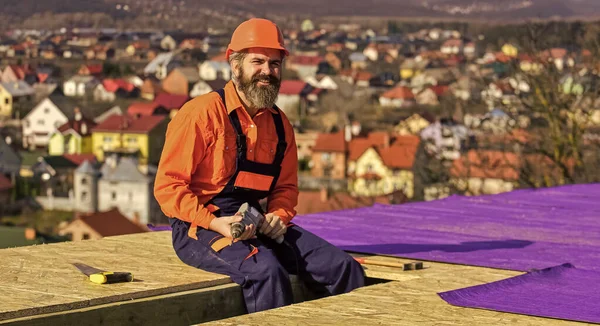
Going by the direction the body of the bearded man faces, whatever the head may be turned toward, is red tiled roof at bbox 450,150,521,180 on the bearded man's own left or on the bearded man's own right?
on the bearded man's own left

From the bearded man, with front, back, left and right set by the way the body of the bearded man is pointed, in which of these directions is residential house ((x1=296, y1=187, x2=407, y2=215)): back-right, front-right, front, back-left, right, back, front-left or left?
back-left

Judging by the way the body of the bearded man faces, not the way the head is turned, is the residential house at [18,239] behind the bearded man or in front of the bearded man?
behind

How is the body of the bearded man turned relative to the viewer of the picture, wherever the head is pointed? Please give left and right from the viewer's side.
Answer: facing the viewer and to the right of the viewer
